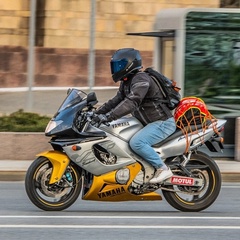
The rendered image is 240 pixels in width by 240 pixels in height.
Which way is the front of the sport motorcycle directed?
to the viewer's left

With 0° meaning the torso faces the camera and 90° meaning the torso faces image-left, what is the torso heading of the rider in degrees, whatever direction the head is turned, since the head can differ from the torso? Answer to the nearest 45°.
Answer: approximately 90°

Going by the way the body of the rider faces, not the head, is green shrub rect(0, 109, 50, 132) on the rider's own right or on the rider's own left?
on the rider's own right

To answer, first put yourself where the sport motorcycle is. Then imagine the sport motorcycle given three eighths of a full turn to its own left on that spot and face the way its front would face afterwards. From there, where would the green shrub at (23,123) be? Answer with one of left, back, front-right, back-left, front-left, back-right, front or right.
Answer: back-left

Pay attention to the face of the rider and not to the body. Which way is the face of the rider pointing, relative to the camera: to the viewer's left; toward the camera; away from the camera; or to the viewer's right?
to the viewer's left
